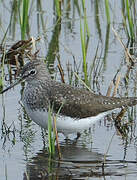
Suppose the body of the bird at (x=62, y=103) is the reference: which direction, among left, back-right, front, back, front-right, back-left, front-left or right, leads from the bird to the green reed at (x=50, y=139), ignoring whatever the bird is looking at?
left

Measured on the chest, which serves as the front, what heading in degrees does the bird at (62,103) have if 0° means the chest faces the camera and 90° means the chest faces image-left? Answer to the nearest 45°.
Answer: approximately 90°
